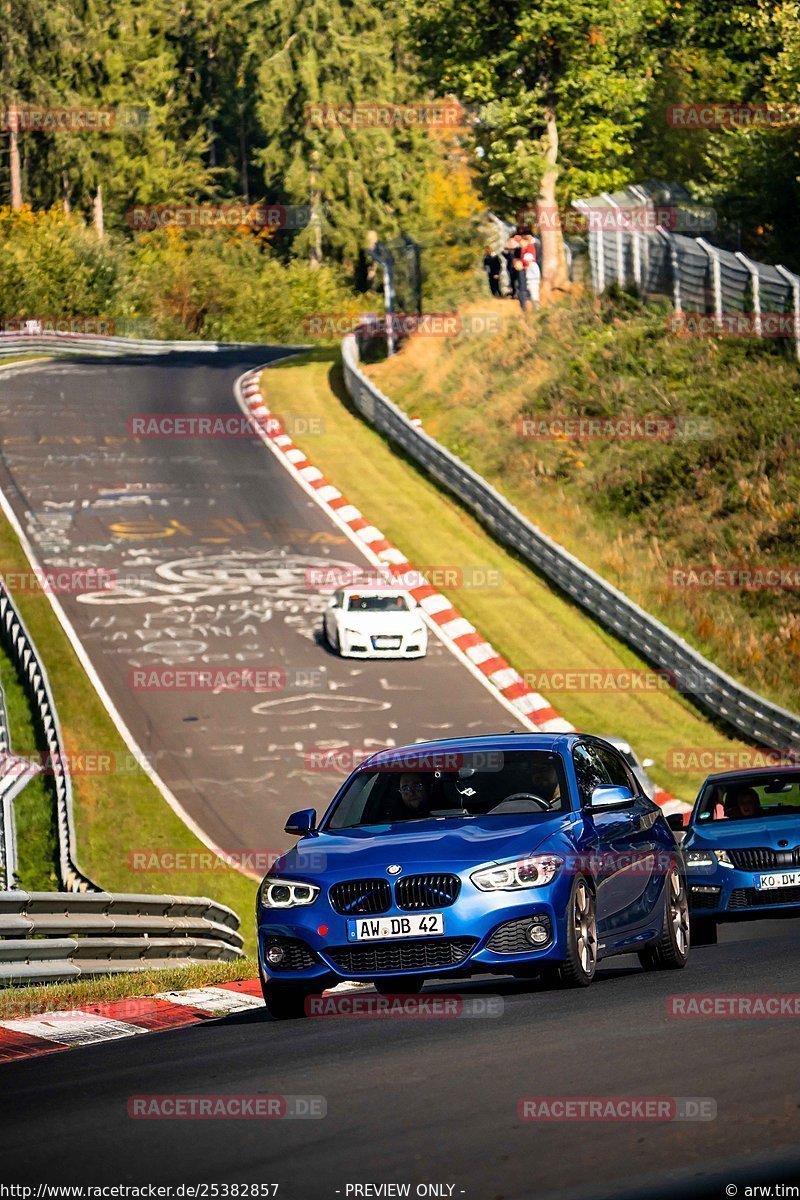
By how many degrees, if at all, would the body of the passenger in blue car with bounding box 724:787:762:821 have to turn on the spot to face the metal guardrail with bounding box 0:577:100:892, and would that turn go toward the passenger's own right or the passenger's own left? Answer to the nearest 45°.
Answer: approximately 135° to the passenger's own right

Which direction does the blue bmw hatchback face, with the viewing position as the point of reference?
facing the viewer and to the left of the viewer

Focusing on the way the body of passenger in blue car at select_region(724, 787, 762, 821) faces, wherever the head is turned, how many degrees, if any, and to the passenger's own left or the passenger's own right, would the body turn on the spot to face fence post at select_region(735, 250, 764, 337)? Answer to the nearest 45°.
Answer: approximately 180°

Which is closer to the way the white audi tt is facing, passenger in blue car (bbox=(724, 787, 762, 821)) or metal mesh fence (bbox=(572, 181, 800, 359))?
the passenger in blue car

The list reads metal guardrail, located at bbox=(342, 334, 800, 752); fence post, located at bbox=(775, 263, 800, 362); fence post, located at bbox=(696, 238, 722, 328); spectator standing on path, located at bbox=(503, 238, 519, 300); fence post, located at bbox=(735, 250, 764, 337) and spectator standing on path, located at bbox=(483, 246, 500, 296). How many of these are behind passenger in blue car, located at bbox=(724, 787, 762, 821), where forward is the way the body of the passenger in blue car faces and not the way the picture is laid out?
6

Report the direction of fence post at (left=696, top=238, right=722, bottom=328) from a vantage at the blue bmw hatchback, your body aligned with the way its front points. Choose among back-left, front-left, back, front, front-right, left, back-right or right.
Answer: back-right

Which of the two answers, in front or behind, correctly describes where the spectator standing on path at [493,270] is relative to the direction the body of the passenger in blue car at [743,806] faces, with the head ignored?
behind

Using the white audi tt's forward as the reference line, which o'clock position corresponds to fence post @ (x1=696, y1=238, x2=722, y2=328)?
The fence post is roughly at 7 o'clock from the white audi tt.

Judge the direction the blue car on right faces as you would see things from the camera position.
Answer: facing the viewer

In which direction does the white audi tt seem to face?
toward the camera

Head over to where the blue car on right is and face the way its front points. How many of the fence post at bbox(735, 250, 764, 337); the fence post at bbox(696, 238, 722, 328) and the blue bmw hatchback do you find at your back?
2

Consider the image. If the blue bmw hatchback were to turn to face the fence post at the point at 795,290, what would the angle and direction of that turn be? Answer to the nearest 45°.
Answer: approximately 135° to its right

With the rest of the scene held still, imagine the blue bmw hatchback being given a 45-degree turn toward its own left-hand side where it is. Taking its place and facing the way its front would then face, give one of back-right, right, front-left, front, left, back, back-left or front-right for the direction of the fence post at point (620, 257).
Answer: back

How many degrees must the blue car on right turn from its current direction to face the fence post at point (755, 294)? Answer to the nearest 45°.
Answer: approximately 180°

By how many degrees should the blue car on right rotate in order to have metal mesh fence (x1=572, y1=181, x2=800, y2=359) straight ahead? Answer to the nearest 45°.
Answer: approximately 180°

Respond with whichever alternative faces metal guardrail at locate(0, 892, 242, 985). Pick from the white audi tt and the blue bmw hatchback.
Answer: the white audi tt

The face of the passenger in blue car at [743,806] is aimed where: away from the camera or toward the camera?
toward the camera

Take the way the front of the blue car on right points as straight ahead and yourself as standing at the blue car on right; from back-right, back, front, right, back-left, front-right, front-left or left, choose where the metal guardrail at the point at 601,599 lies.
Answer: back

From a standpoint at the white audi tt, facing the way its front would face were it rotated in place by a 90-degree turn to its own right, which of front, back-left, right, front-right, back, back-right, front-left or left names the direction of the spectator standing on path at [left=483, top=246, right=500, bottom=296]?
right

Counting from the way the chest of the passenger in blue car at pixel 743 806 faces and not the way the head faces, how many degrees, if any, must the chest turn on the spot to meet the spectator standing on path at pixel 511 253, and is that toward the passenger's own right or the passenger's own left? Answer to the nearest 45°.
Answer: approximately 180°
